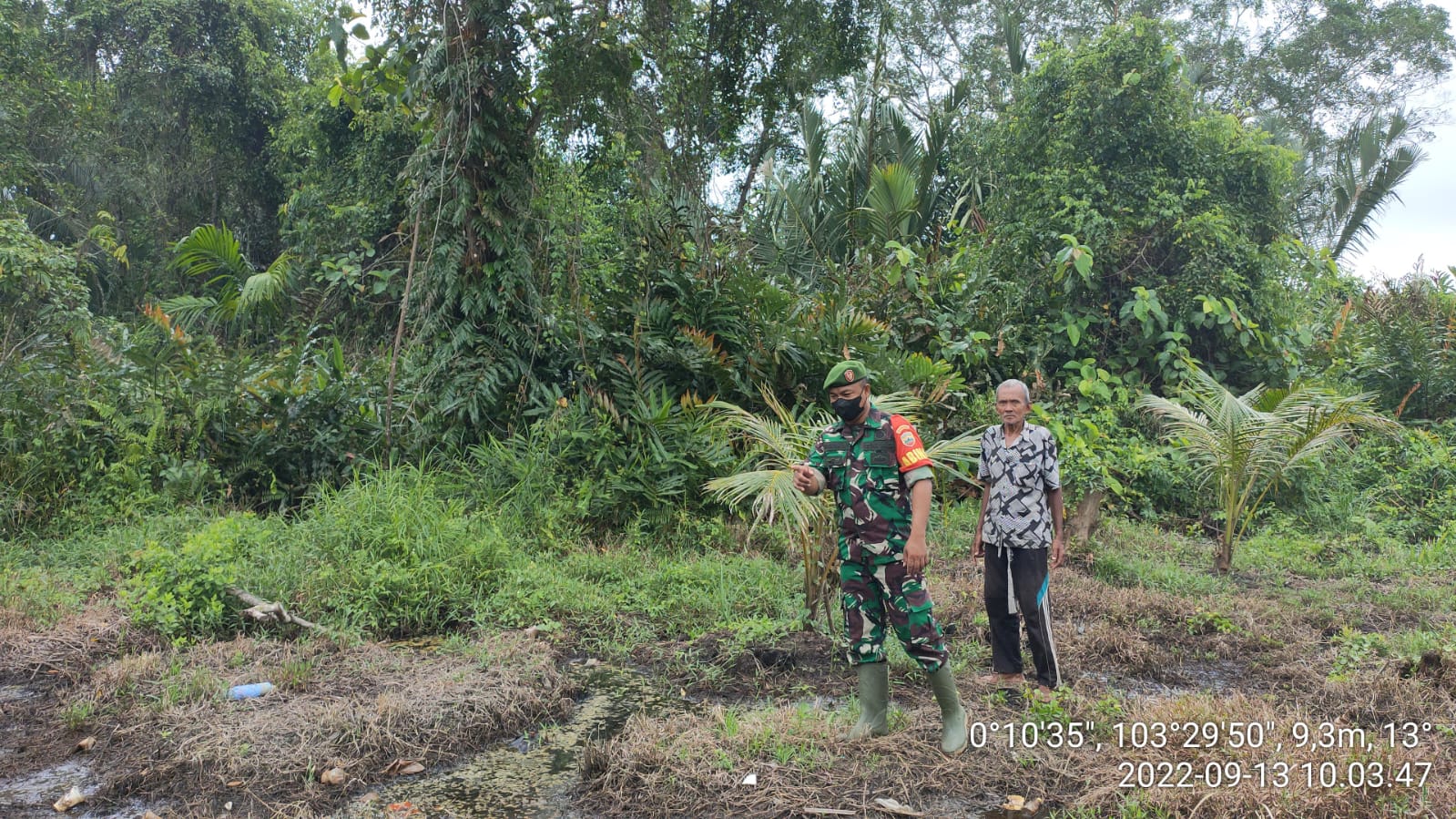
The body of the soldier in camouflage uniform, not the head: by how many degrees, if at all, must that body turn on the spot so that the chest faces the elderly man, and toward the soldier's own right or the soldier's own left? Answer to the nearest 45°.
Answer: approximately 180°

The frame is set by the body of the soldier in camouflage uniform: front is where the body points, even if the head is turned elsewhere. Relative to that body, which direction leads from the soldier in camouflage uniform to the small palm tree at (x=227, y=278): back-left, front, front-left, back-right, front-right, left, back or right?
right

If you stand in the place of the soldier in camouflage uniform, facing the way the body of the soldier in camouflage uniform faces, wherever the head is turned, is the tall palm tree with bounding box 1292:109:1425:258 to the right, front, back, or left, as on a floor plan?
back

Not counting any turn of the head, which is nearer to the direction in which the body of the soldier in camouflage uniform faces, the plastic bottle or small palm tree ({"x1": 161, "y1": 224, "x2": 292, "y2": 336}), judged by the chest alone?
the plastic bottle

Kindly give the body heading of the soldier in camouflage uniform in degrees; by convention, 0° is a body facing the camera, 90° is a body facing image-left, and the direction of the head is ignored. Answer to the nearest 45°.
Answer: approximately 45°

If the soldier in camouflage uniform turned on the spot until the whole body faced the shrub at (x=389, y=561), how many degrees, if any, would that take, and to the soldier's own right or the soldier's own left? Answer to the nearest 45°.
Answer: approximately 90° to the soldier's own right

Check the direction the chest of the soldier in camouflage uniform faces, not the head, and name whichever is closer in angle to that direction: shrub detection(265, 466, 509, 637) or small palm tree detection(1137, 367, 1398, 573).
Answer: the shrub

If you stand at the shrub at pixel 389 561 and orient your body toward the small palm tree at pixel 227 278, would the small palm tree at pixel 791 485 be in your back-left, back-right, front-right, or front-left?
back-right

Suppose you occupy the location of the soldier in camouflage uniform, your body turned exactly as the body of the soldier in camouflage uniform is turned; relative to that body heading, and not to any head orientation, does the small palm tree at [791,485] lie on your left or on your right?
on your right

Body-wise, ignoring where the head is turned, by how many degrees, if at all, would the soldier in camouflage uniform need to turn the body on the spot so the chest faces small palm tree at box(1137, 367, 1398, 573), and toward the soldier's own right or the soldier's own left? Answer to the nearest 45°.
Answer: approximately 180°
